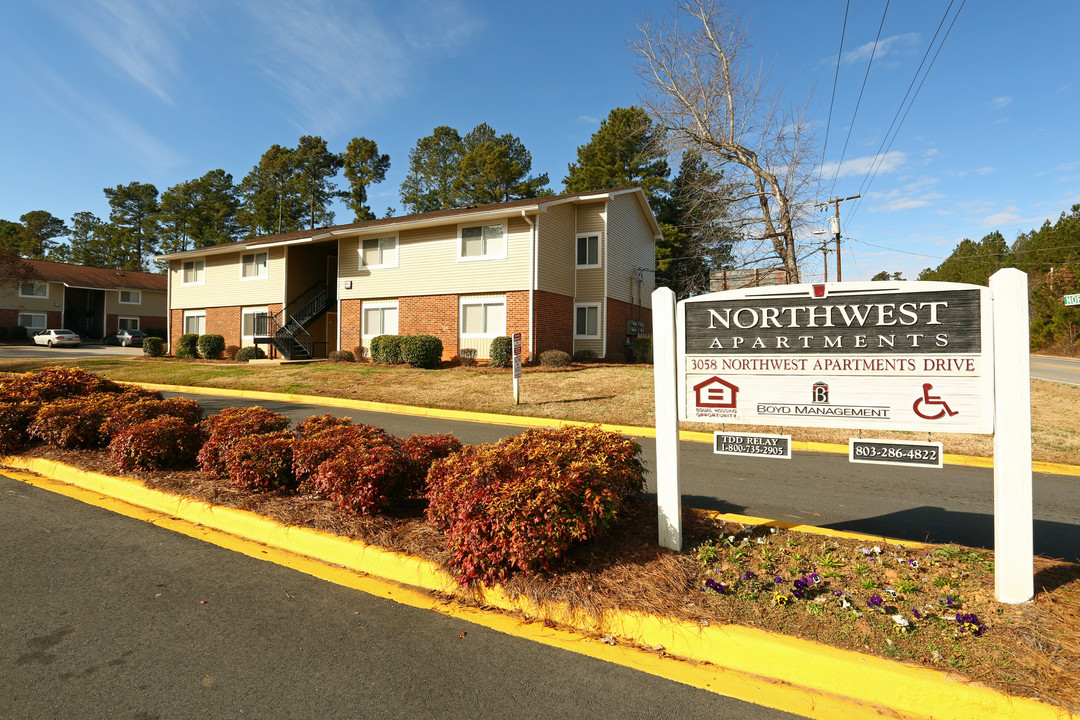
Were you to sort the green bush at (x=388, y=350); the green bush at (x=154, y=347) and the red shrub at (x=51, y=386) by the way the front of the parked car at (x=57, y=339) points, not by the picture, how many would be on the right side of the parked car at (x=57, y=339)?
0

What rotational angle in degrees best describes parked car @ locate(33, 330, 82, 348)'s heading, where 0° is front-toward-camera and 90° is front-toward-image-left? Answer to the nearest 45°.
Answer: approximately 135°

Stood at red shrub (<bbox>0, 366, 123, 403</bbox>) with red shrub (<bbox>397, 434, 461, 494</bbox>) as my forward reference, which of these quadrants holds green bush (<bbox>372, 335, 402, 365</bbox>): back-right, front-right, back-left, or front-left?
back-left

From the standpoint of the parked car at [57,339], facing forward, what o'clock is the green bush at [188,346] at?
The green bush is roughly at 7 o'clock from the parked car.

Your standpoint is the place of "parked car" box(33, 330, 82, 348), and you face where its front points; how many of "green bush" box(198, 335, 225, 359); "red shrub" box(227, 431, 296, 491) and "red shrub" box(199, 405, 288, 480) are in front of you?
0

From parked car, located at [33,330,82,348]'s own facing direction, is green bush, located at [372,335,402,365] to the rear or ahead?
to the rear

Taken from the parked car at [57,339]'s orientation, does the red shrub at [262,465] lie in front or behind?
behind

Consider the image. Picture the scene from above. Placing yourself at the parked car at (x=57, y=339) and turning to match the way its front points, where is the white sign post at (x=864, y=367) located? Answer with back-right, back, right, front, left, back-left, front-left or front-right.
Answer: back-left

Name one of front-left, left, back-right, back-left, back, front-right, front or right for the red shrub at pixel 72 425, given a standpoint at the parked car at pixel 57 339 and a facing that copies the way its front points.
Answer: back-left

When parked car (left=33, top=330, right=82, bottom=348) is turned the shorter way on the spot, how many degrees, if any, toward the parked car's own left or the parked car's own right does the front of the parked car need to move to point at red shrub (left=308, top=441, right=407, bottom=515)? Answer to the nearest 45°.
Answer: approximately 135° to the parked car's own left

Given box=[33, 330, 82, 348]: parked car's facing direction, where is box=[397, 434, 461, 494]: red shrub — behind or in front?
behind

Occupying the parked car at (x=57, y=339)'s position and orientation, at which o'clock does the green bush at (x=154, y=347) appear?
The green bush is roughly at 7 o'clock from the parked car.

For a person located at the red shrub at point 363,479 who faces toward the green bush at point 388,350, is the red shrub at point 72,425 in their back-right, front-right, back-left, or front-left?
front-left

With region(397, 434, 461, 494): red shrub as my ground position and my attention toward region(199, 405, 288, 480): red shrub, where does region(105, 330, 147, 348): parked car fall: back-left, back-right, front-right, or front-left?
front-right

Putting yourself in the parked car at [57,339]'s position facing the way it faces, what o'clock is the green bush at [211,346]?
The green bush is roughly at 7 o'clock from the parked car.
